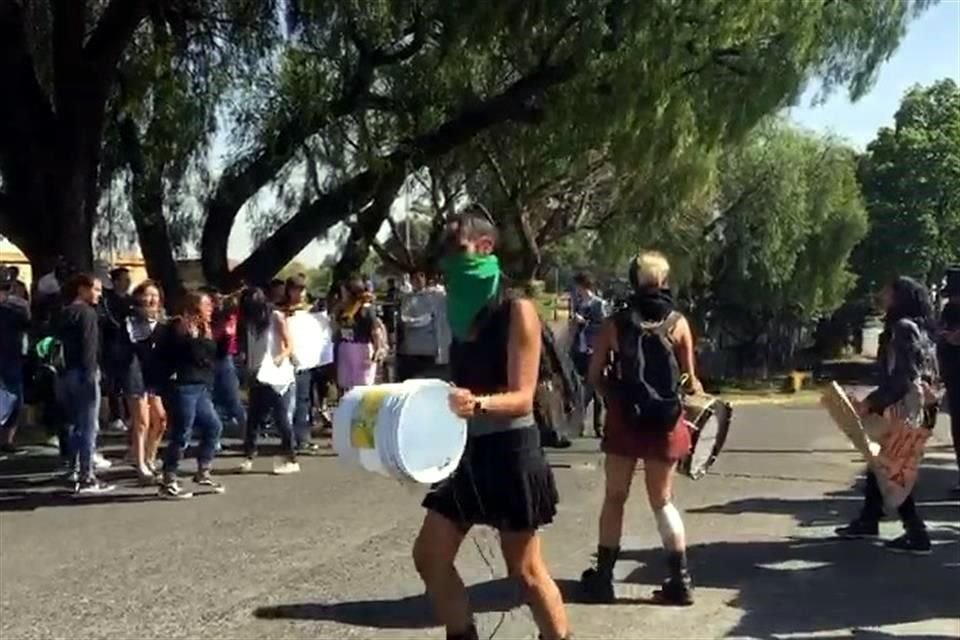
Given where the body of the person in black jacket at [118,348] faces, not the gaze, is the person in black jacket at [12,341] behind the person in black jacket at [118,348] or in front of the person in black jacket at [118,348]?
behind

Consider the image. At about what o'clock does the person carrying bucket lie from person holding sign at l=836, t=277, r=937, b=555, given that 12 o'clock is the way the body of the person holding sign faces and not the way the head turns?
The person carrying bucket is roughly at 10 o'clock from the person holding sign.

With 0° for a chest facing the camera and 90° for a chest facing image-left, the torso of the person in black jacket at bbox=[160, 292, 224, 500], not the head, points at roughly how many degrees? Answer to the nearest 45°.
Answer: approximately 315°

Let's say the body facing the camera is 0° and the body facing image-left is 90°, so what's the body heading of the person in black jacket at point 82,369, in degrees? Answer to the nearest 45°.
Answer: approximately 270°

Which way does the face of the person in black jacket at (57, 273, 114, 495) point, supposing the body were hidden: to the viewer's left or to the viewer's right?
to the viewer's right

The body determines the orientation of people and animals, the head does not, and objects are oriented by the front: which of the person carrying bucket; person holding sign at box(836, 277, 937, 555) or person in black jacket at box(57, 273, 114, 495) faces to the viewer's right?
the person in black jacket

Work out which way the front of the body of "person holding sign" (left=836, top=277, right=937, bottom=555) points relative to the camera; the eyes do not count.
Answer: to the viewer's left

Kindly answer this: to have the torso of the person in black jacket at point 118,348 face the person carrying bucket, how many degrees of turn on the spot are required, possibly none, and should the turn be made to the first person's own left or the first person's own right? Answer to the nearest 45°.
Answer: approximately 45° to the first person's own right

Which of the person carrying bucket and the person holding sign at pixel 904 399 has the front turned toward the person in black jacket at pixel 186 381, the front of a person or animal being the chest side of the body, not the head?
the person holding sign

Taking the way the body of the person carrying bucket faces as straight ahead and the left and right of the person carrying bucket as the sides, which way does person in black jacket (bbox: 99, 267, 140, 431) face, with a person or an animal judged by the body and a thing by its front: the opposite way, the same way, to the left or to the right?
to the left
